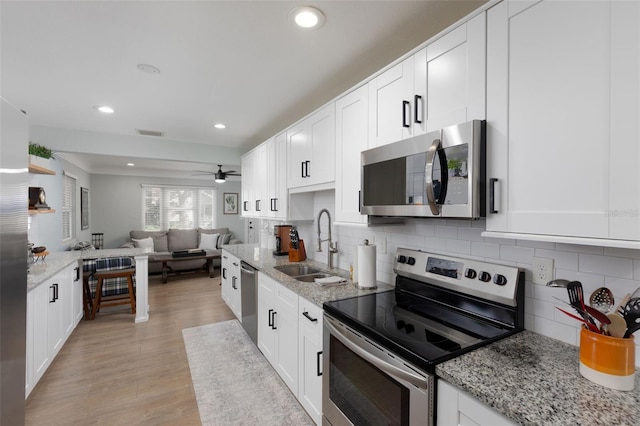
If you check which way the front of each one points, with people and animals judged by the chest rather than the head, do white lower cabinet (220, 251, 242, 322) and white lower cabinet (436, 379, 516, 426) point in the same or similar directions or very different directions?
same or similar directions

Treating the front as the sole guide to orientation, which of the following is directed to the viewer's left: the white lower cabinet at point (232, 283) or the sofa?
the white lower cabinet

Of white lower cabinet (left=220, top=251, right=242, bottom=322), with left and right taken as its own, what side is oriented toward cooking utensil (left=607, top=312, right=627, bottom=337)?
left

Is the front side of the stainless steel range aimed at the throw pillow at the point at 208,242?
no

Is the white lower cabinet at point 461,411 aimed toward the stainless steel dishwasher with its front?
no

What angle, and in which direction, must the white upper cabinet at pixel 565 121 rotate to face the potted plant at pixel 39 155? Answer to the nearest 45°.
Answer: approximately 45° to its right

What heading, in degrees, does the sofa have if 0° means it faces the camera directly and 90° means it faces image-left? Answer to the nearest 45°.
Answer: approximately 0°

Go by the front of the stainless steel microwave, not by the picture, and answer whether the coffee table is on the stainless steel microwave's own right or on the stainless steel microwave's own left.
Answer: on the stainless steel microwave's own right

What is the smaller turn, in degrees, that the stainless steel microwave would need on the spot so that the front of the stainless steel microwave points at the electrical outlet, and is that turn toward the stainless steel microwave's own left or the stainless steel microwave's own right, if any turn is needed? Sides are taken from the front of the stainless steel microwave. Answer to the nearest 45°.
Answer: approximately 135° to the stainless steel microwave's own left

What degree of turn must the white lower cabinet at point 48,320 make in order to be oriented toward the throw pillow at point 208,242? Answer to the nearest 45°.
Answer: approximately 45° to its left

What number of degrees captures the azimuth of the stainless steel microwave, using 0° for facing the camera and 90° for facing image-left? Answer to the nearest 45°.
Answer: approximately 45°

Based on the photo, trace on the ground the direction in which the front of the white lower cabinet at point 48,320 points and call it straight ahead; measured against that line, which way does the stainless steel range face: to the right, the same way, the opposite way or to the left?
the opposite way

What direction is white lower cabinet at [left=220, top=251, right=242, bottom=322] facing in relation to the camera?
to the viewer's left

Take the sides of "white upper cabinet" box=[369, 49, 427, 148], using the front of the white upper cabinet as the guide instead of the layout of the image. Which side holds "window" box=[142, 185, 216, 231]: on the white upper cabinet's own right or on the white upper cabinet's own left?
on the white upper cabinet's own right

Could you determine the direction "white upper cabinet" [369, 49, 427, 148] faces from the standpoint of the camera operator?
facing the viewer and to the left of the viewer

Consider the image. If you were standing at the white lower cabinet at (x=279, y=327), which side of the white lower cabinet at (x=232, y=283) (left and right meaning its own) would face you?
left

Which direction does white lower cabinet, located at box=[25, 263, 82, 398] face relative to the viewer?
to the viewer's right

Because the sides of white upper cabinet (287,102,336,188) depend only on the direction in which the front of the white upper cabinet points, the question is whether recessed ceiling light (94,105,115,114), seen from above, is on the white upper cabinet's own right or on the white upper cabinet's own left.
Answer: on the white upper cabinet's own right

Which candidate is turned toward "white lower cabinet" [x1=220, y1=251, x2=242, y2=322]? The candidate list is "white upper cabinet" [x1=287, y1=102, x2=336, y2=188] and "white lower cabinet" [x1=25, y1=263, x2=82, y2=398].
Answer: "white lower cabinet" [x1=25, y1=263, x2=82, y2=398]

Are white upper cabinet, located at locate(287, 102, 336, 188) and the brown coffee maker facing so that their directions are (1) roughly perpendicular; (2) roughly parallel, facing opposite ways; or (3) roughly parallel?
roughly parallel
